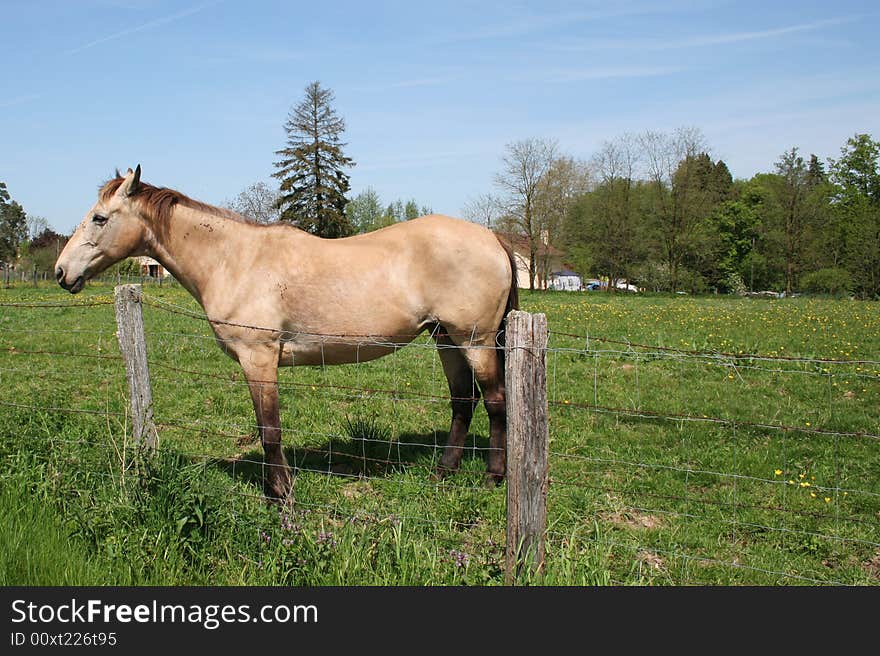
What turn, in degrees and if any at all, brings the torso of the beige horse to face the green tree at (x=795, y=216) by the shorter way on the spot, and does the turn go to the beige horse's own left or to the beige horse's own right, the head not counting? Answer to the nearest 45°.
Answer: approximately 135° to the beige horse's own right

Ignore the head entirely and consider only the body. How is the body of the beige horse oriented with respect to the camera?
to the viewer's left

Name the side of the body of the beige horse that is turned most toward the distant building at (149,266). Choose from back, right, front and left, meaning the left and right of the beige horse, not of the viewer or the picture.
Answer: right

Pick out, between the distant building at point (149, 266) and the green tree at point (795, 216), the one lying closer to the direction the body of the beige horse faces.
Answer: the distant building

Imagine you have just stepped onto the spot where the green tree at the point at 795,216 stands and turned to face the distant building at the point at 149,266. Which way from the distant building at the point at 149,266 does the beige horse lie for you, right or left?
left
